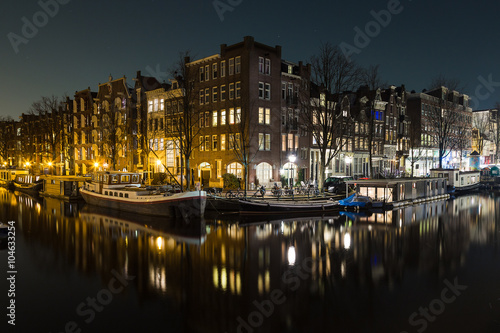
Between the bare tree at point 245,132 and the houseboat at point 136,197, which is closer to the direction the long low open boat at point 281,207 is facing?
the houseboat

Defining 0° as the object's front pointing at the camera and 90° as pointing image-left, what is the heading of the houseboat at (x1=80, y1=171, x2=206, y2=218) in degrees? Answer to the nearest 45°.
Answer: approximately 315°

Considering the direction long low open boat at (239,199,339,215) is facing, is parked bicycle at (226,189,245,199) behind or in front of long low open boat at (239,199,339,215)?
in front

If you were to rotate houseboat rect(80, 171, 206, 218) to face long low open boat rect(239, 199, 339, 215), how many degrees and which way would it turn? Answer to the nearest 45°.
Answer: approximately 45° to its left

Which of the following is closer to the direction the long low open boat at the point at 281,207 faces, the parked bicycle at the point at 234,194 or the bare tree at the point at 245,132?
the parked bicycle
